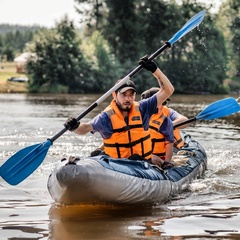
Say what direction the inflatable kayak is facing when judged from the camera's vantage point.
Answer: facing the viewer and to the left of the viewer

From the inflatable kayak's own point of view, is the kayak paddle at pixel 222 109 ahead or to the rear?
to the rear

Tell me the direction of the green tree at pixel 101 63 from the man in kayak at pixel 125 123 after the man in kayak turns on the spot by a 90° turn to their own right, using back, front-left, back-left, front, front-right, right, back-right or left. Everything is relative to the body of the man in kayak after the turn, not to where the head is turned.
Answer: right

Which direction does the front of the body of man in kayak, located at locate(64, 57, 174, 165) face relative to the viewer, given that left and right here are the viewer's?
facing the viewer

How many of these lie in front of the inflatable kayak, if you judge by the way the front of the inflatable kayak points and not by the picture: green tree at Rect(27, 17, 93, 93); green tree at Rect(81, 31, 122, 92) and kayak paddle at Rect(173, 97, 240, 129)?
0

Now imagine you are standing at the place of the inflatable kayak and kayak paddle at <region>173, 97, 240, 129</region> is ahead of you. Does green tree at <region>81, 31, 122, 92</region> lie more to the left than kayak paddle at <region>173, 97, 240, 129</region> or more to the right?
left

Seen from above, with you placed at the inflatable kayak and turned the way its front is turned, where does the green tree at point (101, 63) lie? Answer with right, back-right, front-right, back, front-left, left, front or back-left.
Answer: back-right

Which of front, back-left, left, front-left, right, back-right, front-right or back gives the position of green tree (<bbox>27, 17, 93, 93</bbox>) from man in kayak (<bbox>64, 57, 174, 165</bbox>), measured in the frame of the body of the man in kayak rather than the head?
back
